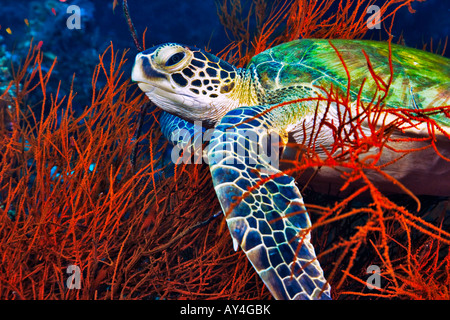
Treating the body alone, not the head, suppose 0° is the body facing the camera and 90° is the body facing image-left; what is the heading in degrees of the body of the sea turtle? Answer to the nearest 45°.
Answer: approximately 90°
